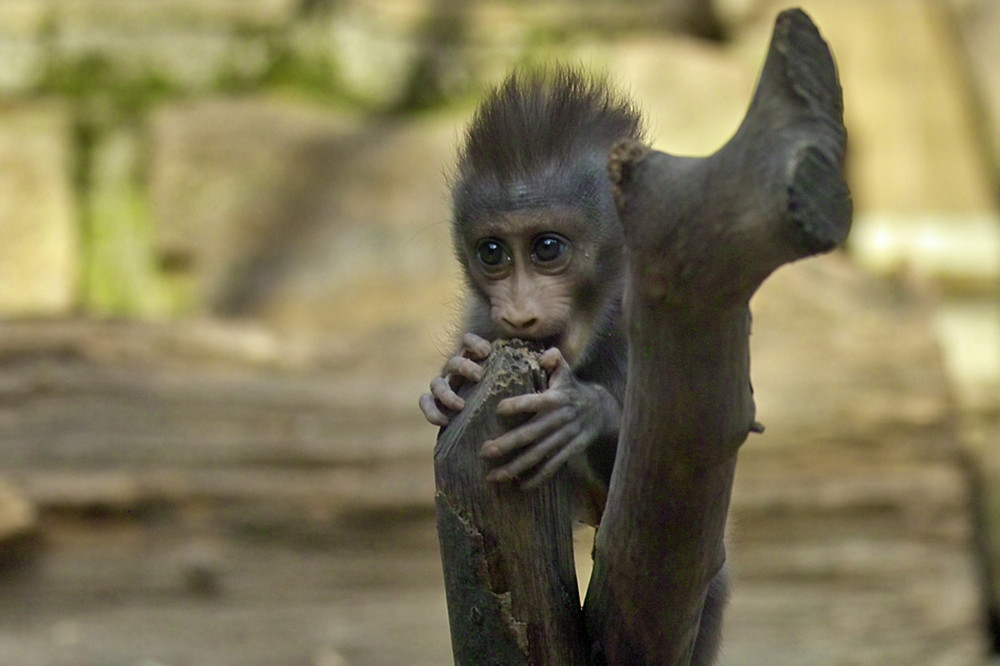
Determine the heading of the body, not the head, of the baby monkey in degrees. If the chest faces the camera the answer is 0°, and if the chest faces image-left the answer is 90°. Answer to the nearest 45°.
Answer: approximately 45°
